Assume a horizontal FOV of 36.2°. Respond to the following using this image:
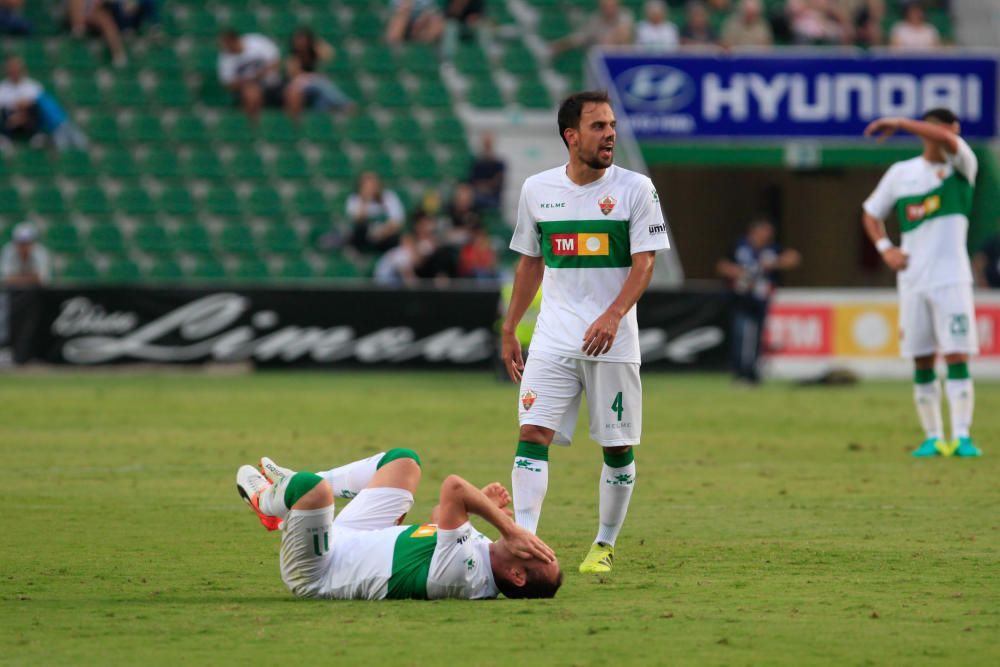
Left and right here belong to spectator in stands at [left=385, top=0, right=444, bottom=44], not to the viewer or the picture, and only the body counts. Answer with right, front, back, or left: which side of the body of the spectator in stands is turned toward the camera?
front

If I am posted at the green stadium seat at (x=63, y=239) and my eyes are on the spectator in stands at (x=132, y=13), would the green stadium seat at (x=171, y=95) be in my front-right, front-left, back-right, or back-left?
front-right

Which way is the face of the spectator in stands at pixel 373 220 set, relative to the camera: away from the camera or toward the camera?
toward the camera

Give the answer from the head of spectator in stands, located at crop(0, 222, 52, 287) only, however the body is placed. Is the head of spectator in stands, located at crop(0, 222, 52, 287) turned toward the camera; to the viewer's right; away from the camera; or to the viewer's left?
toward the camera

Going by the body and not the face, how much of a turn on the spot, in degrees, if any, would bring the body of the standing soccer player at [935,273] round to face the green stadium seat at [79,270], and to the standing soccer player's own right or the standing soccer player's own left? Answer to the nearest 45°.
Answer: approximately 135° to the standing soccer player's own right

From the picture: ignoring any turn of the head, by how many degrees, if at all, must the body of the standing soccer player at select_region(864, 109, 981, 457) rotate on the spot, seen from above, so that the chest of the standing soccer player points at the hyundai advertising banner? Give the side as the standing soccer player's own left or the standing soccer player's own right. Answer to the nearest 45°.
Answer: approximately 180°

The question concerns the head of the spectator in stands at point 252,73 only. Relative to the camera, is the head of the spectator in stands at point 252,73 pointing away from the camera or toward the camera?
toward the camera

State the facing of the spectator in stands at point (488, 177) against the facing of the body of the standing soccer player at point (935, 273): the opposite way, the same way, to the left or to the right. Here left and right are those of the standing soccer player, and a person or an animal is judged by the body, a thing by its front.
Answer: the same way

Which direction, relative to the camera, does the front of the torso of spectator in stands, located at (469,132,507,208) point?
toward the camera

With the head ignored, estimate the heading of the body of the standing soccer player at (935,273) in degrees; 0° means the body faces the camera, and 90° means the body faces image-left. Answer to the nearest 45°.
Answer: approximately 0°

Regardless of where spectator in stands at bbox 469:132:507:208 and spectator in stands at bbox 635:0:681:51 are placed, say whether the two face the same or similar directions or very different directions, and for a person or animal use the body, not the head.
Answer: same or similar directions

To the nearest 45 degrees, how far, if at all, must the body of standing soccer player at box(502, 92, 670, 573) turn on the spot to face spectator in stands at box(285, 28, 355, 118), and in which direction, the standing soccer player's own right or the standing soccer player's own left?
approximately 180°

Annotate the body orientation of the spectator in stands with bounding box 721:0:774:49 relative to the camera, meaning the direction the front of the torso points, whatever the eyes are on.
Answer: toward the camera

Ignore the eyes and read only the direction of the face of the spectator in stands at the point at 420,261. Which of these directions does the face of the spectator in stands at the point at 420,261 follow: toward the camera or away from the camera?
toward the camera
